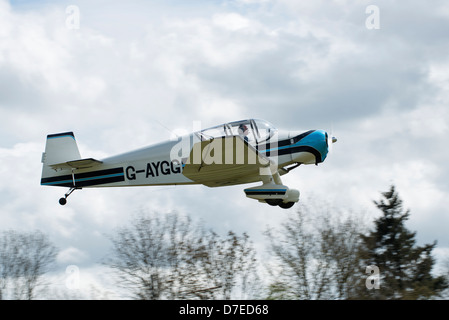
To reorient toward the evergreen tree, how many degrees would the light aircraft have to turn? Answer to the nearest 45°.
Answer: approximately 45° to its left

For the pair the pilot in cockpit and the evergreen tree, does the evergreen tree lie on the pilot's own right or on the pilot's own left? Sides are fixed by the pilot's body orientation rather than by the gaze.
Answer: on the pilot's own left

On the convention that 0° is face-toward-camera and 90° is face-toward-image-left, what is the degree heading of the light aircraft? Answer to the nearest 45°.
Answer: approximately 270°

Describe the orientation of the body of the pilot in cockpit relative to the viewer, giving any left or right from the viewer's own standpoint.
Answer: facing to the right of the viewer
